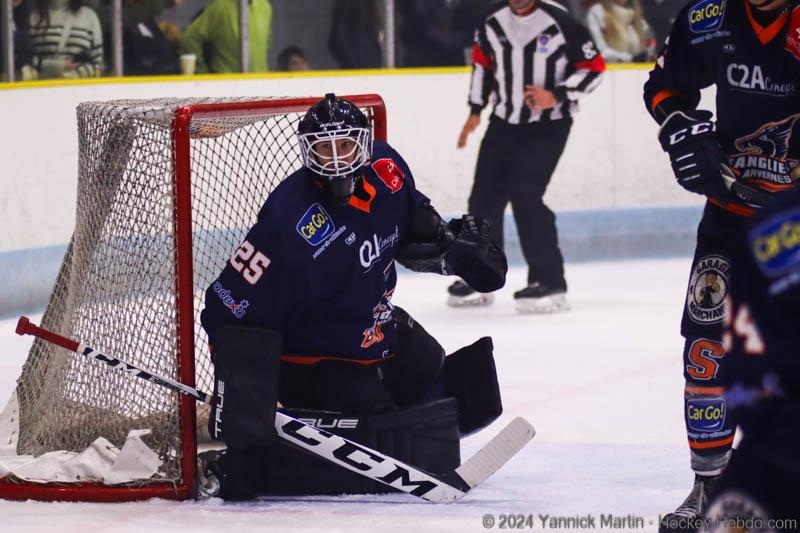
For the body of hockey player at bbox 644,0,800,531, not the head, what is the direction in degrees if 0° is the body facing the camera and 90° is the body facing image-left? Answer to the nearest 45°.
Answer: approximately 0°

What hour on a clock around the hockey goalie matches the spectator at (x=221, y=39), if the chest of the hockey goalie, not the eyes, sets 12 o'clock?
The spectator is roughly at 7 o'clock from the hockey goalie.

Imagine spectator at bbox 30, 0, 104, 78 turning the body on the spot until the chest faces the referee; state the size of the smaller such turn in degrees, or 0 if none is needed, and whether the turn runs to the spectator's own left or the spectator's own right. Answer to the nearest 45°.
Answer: approximately 90° to the spectator's own left

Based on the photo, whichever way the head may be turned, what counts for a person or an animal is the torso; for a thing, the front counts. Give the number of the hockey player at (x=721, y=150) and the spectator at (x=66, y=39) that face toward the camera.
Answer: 2

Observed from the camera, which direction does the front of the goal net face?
facing the viewer and to the right of the viewer

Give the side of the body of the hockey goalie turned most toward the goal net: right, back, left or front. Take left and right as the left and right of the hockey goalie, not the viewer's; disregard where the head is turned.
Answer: back

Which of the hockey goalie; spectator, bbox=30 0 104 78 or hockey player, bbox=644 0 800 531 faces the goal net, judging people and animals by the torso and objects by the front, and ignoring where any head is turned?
the spectator

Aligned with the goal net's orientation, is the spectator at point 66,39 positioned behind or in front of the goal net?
behind

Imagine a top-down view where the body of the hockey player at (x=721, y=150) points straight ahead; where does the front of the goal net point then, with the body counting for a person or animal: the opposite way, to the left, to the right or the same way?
to the left

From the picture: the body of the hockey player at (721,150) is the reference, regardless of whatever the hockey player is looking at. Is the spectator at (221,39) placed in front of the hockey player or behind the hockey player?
behind
